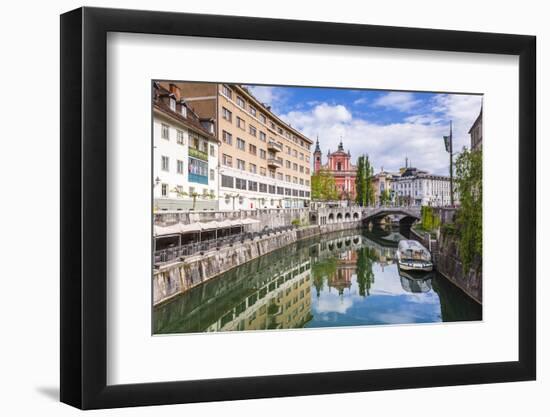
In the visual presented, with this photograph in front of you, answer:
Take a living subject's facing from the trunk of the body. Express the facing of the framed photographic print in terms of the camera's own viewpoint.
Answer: facing the viewer and to the right of the viewer
